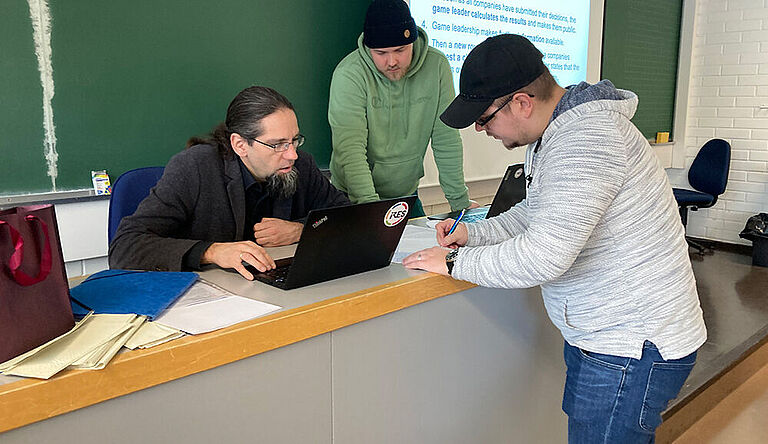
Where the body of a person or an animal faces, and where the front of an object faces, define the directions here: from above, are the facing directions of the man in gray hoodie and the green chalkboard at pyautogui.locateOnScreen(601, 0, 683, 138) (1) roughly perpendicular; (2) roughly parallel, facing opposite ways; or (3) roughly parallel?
roughly perpendicular

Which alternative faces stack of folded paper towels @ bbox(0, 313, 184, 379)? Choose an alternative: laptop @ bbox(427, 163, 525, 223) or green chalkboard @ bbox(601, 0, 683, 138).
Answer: the green chalkboard

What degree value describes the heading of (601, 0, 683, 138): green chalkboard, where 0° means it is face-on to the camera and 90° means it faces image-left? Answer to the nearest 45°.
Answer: approximately 0°

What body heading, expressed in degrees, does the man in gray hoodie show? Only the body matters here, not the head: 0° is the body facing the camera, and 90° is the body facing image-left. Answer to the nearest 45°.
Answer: approximately 90°

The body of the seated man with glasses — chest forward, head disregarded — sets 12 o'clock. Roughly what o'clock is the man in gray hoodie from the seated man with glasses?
The man in gray hoodie is roughly at 12 o'clock from the seated man with glasses.

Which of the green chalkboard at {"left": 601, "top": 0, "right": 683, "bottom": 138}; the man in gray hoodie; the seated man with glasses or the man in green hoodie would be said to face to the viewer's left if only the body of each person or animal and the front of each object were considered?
the man in gray hoodie

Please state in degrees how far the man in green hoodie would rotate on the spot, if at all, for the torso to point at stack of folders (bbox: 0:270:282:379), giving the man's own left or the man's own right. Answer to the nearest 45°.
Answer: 0° — they already face it

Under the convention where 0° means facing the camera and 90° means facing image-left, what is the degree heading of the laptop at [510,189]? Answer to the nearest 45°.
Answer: approximately 135°

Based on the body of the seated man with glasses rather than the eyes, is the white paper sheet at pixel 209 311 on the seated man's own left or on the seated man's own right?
on the seated man's own right

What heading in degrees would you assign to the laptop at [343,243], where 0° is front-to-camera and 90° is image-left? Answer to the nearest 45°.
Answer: approximately 135°
